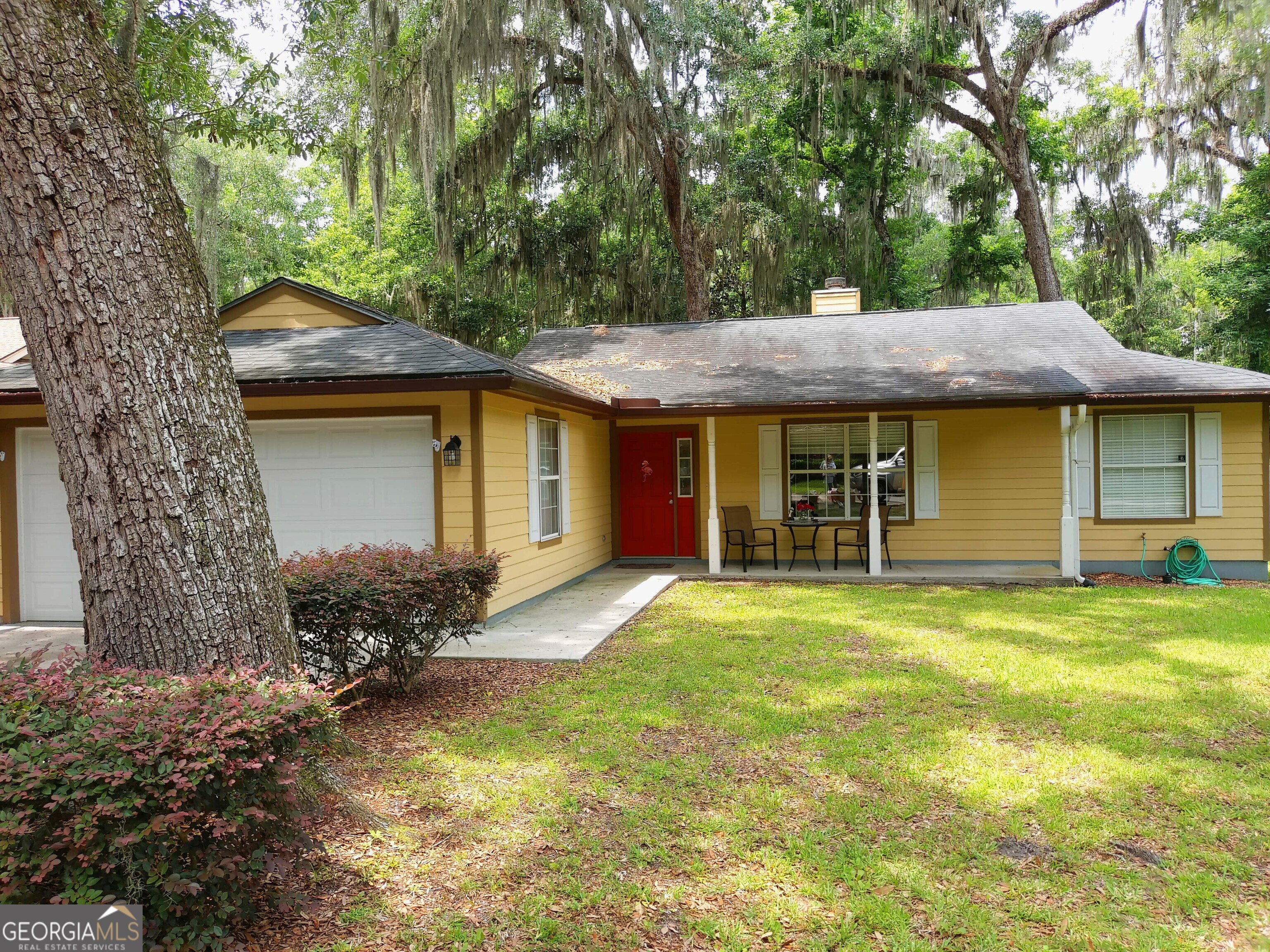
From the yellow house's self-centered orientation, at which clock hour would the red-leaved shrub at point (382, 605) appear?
The red-leaved shrub is roughly at 1 o'clock from the yellow house.

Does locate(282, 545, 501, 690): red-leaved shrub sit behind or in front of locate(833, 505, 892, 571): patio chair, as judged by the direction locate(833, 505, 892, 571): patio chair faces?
in front

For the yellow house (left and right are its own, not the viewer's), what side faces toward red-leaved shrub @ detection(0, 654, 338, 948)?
front

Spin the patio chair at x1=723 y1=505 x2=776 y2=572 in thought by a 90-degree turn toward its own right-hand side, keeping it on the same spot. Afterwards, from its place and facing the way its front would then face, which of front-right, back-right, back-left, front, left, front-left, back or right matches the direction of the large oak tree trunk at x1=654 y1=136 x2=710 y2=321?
back-right

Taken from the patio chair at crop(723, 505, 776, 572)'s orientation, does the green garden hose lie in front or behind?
in front

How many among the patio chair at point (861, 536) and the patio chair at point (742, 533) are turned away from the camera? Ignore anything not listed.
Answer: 0

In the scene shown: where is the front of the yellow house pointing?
toward the camera

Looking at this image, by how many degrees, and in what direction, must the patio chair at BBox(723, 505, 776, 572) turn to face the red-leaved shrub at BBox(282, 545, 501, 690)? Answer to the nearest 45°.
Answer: approximately 45° to its right

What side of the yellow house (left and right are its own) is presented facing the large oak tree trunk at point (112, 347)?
front

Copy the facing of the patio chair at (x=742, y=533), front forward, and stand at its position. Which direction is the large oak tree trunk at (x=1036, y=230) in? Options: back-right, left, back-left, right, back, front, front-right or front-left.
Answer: left

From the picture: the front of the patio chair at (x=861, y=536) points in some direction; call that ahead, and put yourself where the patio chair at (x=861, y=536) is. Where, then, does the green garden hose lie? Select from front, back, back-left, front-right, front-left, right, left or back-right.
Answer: back-left

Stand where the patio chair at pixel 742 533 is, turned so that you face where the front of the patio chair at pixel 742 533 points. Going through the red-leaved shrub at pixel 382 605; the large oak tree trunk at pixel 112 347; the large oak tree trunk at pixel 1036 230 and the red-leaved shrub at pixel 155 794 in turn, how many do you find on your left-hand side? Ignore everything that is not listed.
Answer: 1

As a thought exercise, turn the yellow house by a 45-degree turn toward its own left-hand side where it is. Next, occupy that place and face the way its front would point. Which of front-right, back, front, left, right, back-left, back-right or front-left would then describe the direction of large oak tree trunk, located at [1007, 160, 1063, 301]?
left

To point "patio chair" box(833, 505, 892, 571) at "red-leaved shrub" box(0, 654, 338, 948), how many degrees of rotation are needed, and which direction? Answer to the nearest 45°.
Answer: approximately 45° to its left

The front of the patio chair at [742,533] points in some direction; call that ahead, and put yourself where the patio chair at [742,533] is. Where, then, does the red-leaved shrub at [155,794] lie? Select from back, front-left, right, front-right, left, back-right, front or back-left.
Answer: front-right

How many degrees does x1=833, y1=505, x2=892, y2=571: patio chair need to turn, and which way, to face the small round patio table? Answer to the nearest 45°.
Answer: approximately 45° to its right

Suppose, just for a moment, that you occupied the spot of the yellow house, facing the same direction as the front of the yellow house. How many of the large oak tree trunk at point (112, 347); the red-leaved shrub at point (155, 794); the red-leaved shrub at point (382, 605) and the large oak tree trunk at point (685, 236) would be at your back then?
1

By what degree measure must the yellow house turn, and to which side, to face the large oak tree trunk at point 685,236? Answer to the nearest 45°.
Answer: approximately 180°
